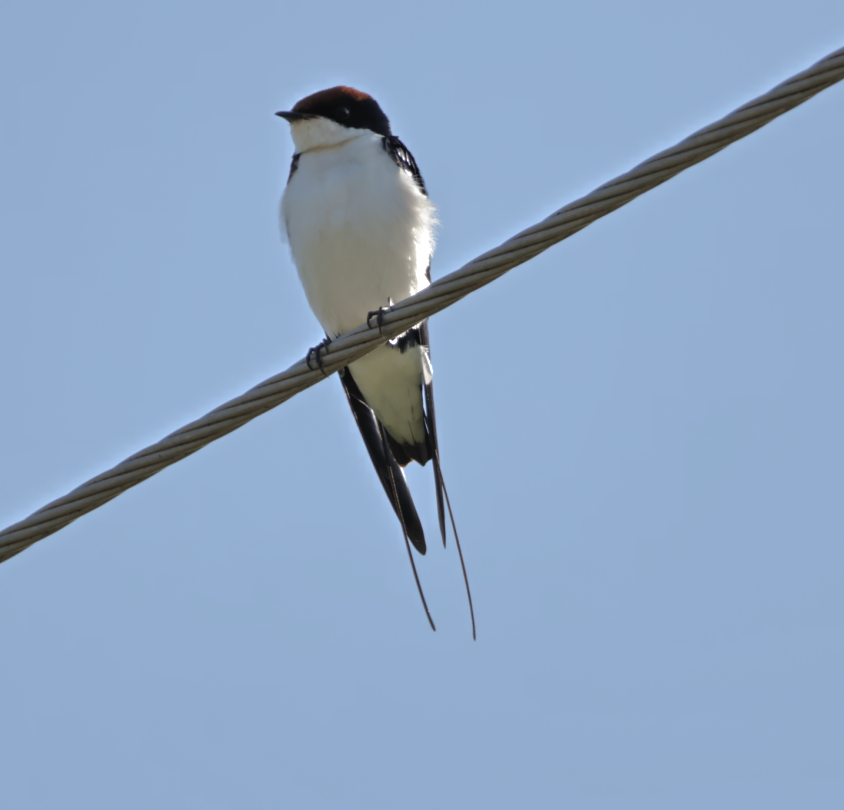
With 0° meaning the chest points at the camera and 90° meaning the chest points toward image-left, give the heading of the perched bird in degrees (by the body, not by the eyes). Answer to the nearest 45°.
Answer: approximately 45°
